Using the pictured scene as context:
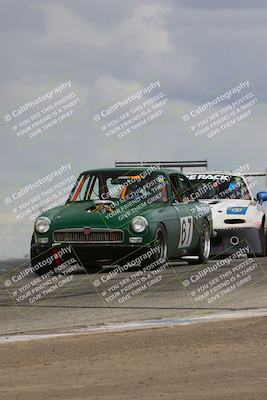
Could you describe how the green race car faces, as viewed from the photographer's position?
facing the viewer and to the left of the viewer
